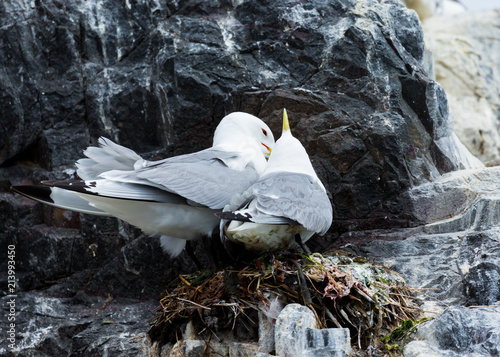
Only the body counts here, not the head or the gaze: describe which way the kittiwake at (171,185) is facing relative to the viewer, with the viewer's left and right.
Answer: facing to the right of the viewer

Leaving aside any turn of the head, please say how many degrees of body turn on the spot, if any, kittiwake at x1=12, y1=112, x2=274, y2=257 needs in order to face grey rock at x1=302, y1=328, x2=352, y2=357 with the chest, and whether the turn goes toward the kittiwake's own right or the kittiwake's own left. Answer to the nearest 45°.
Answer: approximately 45° to the kittiwake's own right

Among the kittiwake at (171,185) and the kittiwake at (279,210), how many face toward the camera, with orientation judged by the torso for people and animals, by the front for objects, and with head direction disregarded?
0

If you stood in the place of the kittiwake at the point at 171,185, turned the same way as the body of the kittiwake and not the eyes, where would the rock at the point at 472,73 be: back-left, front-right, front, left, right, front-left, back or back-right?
front-left

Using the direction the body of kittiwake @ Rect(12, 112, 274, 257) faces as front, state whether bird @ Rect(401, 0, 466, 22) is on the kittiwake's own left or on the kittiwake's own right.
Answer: on the kittiwake's own left

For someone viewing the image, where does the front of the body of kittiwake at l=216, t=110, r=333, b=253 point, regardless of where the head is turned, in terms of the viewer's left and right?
facing away from the viewer and to the right of the viewer
